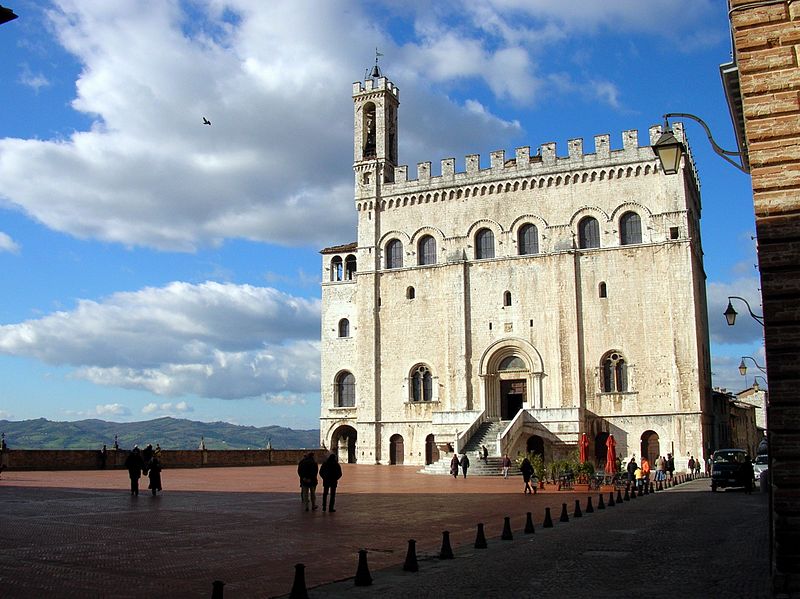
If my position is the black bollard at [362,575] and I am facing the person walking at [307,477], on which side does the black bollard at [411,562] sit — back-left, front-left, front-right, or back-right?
front-right

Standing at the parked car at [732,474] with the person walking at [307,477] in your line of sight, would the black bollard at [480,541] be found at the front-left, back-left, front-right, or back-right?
front-left

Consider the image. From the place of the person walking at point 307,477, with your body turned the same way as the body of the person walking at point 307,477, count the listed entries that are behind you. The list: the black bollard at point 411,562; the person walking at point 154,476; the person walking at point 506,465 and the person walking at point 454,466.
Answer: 1

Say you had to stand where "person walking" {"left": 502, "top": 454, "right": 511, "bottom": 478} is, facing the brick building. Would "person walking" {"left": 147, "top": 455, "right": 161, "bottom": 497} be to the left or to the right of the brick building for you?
right

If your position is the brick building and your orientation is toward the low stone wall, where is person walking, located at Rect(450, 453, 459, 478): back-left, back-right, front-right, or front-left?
front-right
